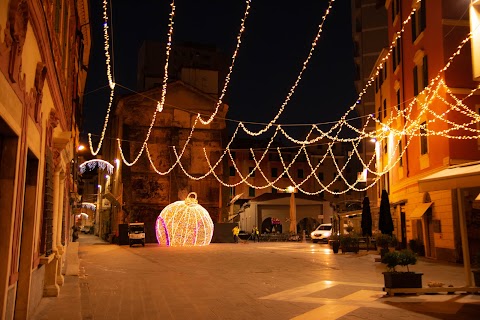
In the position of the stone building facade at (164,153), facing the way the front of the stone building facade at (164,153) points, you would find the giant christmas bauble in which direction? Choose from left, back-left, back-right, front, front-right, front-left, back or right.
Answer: front

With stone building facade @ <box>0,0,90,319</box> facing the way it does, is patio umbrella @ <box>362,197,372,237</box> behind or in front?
in front

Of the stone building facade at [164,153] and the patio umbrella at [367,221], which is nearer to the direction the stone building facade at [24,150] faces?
the patio umbrella

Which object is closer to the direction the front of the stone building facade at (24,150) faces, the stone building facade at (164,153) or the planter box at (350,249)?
the planter box

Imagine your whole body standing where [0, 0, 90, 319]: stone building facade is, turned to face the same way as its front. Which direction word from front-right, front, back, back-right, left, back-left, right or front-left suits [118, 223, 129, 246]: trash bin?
left

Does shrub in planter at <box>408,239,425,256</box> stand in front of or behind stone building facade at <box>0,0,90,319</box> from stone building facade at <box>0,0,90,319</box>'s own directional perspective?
in front

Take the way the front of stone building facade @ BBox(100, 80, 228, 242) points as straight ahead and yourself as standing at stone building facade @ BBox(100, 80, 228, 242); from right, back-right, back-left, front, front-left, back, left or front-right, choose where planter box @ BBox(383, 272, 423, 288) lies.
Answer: front

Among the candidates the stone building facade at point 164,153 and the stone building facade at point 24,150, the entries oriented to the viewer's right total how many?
1

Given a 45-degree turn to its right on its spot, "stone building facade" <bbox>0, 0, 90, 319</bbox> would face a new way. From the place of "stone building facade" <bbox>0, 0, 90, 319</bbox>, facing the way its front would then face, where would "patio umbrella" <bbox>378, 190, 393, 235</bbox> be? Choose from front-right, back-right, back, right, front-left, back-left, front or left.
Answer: left

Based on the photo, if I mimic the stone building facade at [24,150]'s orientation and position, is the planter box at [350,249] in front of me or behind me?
in front

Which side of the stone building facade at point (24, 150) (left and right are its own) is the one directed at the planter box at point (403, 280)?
front

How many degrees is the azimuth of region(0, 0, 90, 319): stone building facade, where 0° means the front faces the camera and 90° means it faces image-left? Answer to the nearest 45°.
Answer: approximately 270°

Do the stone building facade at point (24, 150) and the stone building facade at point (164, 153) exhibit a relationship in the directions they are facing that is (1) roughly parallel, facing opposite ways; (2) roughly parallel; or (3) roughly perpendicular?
roughly perpendicular

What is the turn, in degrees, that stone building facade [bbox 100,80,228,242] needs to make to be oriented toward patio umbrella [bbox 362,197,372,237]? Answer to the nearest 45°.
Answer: approximately 45° to its left

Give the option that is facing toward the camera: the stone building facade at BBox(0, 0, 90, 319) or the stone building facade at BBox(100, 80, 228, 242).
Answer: the stone building facade at BBox(100, 80, 228, 242)

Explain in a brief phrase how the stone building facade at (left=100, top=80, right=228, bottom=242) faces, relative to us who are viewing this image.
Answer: facing the viewer
